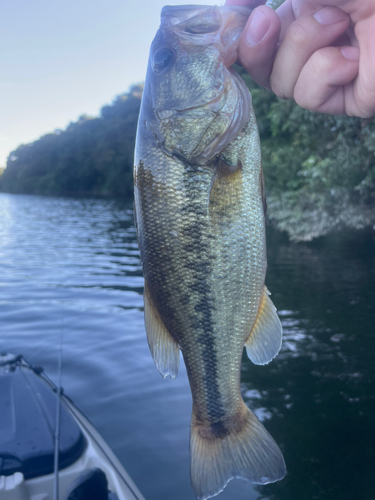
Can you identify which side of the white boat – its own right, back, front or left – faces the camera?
back
